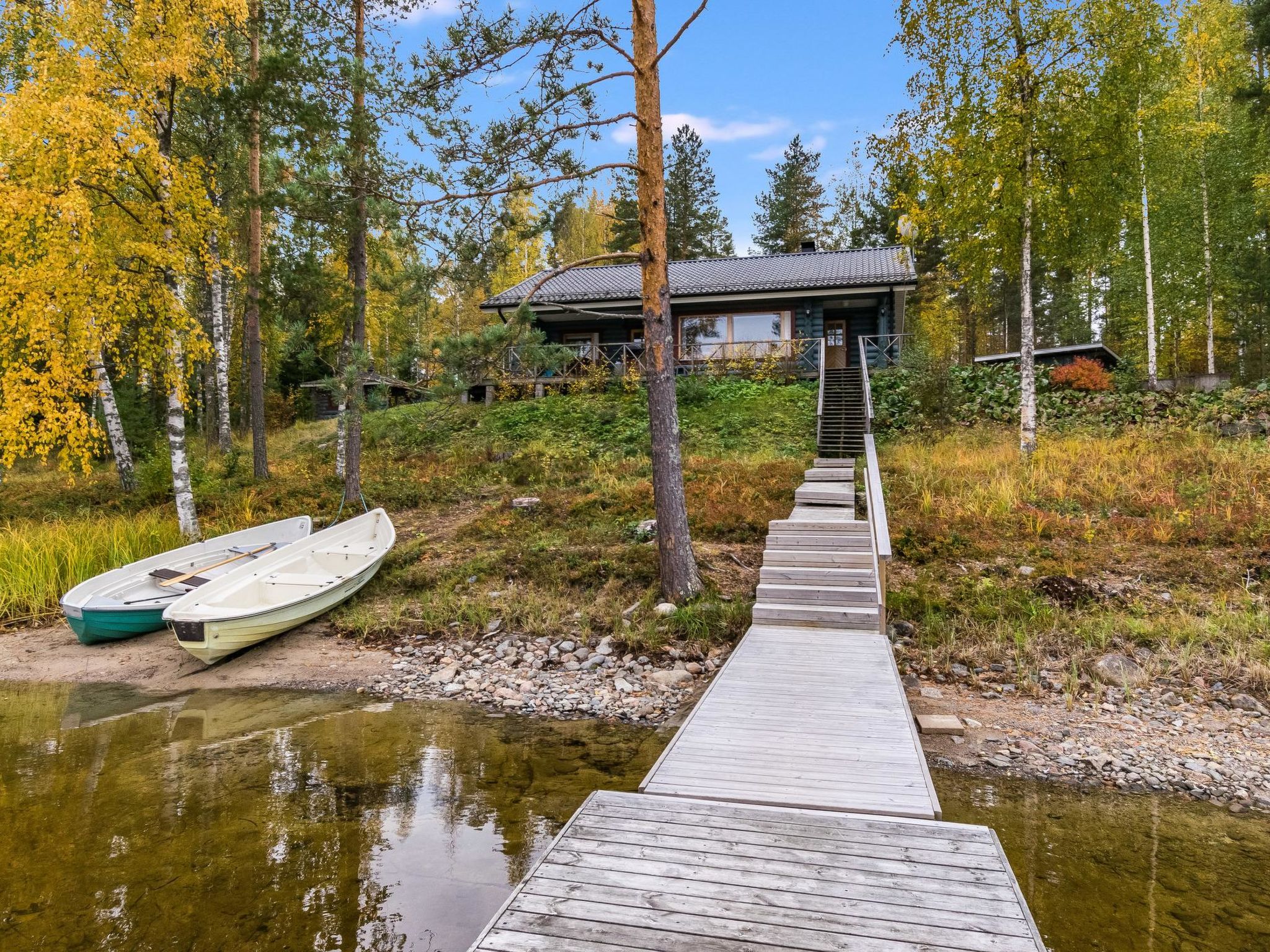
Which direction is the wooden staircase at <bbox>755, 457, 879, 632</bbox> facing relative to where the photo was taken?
toward the camera

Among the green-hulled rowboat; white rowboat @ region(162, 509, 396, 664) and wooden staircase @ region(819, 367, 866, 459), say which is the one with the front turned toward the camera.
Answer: the wooden staircase

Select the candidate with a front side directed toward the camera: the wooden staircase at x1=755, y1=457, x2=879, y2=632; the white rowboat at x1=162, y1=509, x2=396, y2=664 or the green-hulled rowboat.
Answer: the wooden staircase

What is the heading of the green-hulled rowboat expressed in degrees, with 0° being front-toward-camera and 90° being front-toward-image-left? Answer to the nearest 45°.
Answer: approximately 225°

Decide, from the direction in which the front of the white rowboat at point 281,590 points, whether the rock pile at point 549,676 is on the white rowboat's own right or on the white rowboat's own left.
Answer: on the white rowboat's own right

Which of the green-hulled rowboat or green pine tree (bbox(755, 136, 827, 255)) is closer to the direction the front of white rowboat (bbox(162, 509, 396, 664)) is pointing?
the green pine tree

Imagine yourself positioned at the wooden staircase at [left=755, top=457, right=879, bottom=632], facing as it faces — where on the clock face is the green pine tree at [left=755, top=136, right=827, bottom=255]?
The green pine tree is roughly at 6 o'clock from the wooden staircase.

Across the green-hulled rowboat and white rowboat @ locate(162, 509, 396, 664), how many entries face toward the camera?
0

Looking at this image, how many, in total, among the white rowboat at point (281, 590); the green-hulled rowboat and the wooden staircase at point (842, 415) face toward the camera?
1

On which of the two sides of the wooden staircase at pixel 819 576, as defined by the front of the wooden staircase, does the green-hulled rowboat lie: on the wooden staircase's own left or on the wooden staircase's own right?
on the wooden staircase's own right

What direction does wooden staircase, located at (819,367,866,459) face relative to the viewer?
toward the camera

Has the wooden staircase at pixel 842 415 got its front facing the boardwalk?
yes

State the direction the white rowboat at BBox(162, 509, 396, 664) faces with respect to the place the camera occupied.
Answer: facing away from the viewer and to the right of the viewer
